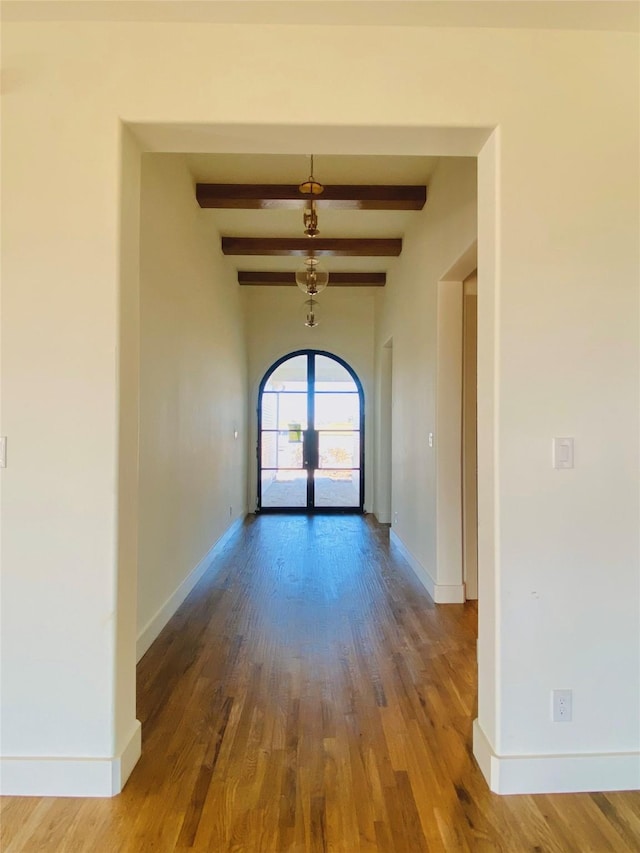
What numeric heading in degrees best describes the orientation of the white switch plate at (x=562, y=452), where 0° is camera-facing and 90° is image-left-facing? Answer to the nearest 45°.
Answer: approximately 0°

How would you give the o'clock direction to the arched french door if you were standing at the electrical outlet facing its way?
The arched french door is roughly at 5 o'clock from the electrical outlet.

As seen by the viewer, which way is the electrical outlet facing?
toward the camera

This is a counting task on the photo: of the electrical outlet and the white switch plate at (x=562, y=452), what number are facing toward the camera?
2

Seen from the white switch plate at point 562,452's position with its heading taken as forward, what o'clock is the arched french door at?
The arched french door is roughly at 5 o'clock from the white switch plate.

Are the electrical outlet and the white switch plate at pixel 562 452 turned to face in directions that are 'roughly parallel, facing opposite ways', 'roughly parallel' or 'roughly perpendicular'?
roughly parallel
